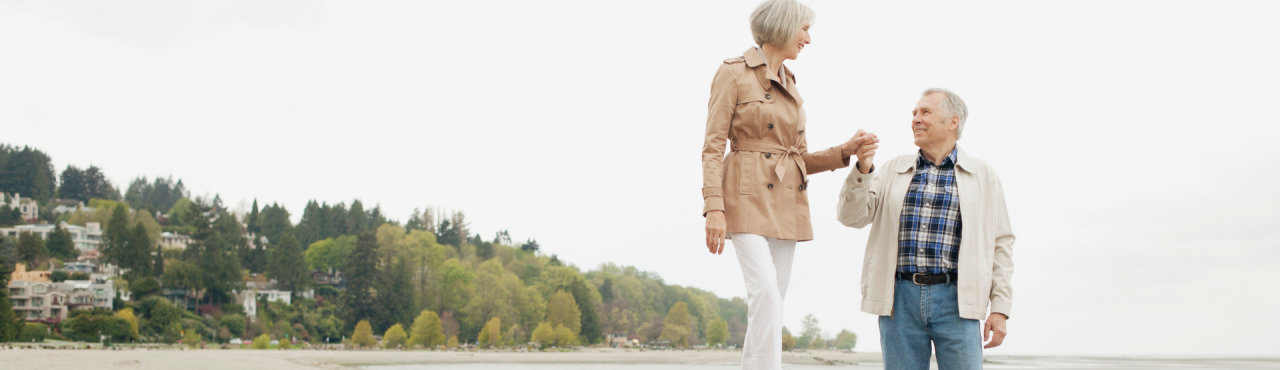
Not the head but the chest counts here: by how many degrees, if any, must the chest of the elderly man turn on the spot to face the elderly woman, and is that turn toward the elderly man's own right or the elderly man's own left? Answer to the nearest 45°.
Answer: approximately 90° to the elderly man's own right

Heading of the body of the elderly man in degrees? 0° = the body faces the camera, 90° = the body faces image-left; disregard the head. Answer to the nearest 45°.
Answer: approximately 0°

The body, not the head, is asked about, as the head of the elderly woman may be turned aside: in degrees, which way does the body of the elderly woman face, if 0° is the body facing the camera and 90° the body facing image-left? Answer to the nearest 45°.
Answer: approximately 315°
